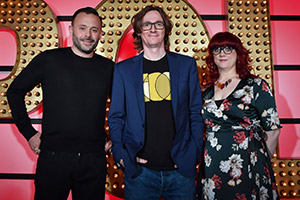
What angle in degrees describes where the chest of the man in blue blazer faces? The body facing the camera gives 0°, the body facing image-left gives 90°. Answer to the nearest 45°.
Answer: approximately 0°

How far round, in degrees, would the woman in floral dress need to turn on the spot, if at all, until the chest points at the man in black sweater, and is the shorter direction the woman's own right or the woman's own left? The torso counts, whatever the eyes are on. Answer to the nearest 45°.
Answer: approximately 45° to the woman's own right

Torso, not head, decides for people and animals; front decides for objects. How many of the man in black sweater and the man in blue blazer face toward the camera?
2
